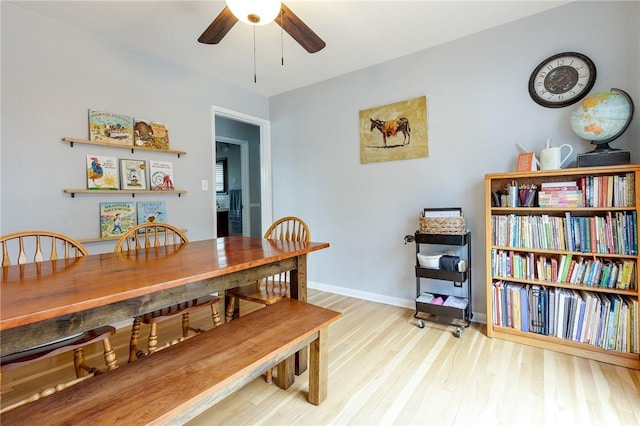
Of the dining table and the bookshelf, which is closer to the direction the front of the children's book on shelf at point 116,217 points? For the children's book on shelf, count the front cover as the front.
the dining table

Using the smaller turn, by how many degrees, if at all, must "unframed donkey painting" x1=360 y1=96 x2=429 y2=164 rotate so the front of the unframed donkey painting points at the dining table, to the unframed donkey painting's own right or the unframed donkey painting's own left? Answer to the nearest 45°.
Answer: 0° — it already faces it

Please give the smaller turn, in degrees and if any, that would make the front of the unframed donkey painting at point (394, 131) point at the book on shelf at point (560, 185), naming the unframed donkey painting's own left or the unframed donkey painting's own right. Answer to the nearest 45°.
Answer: approximately 90° to the unframed donkey painting's own left

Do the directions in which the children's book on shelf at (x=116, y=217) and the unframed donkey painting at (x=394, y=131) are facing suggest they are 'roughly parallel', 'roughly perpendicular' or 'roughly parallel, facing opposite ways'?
roughly perpendicular

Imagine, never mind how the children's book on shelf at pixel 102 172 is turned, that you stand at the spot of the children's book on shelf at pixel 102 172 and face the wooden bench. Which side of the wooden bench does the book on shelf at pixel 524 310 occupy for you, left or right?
left

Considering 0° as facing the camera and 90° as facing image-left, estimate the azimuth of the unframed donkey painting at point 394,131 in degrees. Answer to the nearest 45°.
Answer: approximately 45°
